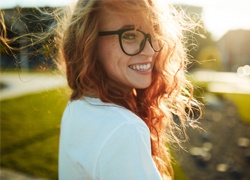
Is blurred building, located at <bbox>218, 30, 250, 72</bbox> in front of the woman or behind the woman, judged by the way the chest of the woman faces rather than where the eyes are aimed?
in front

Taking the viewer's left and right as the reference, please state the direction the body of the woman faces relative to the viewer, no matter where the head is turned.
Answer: facing away from the viewer and to the right of the viewer

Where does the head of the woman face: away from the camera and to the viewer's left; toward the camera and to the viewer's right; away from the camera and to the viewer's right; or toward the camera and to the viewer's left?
toward the camera and to the viewer's right
